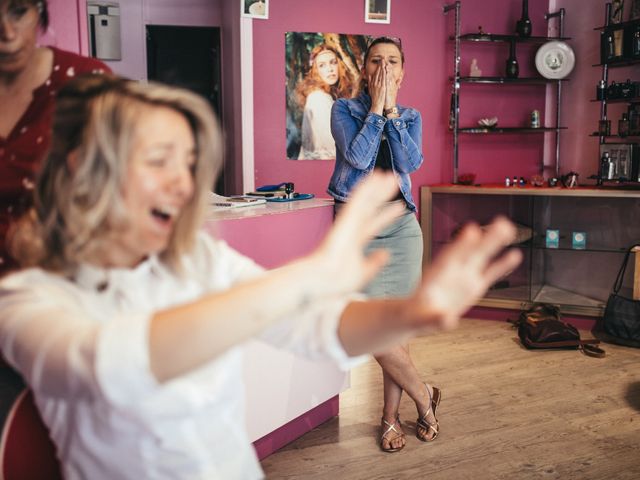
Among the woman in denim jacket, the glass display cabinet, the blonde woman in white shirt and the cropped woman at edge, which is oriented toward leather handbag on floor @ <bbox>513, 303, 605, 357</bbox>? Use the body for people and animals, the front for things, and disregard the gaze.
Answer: the glass display cabinet

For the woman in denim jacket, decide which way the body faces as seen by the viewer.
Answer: toward the camera

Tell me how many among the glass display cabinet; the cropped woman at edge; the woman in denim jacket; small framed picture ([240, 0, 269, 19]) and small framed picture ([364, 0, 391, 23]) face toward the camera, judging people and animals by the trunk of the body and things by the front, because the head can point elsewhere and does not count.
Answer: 5

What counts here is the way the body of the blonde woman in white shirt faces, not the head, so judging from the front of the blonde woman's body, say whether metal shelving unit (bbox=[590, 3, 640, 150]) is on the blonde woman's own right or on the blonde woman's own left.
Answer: on the blonde woman's own left

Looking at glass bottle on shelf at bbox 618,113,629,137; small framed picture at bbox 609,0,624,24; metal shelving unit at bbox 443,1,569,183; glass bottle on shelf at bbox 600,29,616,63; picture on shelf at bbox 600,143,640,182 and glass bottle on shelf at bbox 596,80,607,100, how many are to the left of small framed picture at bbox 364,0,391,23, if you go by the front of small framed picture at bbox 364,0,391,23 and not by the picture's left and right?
6

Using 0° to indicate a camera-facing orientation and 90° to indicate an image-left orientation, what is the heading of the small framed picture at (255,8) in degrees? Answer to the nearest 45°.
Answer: approximately 0°

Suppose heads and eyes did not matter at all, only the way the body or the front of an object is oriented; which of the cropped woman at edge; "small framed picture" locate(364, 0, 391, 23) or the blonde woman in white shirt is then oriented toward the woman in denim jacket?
the small framed picture

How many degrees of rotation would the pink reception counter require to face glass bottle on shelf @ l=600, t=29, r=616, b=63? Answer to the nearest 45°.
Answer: approximately 90° to its left

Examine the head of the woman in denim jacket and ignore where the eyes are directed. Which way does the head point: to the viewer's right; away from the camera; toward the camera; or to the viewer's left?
toward the camera

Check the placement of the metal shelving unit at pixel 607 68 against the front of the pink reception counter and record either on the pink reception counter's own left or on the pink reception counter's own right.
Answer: on the pink reception counter's own left

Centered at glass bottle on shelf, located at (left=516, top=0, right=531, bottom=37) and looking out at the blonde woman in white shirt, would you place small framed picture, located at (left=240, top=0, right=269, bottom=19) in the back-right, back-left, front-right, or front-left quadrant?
front-right

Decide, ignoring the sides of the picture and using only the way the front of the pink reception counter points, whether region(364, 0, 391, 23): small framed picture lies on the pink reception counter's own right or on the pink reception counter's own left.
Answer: on the pink reception counter's own left

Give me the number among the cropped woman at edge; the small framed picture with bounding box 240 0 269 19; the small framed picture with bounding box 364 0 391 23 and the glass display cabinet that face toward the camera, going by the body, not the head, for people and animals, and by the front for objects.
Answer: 4

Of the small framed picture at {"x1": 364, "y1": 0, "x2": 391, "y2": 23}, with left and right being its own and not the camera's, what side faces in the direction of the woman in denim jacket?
front

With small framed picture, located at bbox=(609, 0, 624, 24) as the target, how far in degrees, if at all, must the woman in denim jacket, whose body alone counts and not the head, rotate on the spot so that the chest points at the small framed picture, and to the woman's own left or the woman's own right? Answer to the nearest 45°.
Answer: approximately 135° to the woman's own left

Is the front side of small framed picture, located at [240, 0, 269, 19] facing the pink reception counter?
yes
